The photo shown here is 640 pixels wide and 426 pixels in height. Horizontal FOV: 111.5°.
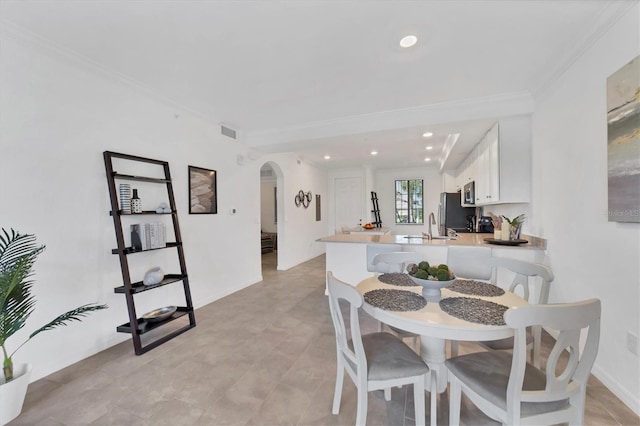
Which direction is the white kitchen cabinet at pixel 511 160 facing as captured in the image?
to the viewer's left

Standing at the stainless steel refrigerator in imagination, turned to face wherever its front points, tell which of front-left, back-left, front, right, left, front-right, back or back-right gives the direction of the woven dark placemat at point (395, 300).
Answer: left

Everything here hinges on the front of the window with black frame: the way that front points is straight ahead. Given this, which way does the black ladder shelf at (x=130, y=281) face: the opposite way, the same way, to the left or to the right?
to the left

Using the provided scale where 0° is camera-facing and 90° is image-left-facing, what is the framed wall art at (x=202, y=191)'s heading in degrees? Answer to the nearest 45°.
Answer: approximately 315°

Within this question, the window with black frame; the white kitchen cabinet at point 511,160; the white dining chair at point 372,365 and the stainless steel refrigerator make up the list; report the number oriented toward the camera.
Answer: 1

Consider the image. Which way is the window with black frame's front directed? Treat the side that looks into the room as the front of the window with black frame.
toward the camera

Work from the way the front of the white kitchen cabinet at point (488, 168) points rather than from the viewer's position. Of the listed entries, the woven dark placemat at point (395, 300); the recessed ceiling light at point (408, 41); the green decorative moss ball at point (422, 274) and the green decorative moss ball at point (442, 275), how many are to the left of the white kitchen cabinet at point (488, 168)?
4

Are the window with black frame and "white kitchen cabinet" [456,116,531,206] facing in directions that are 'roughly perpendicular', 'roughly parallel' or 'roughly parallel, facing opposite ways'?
roughly perpendicular

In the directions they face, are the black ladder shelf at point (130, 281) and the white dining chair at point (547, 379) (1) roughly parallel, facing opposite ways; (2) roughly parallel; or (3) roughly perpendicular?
roughly perpendicular

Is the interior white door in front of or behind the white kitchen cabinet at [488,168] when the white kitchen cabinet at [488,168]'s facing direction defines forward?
in front

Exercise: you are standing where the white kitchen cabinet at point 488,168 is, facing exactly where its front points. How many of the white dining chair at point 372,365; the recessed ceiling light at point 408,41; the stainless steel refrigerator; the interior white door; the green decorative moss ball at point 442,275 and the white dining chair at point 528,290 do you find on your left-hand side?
4

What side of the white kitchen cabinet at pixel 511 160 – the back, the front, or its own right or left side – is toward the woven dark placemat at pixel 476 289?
left

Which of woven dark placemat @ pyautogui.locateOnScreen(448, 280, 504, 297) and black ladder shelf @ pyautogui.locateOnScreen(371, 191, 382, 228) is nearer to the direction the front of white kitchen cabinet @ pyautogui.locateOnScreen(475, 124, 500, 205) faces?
the black ladder shelf

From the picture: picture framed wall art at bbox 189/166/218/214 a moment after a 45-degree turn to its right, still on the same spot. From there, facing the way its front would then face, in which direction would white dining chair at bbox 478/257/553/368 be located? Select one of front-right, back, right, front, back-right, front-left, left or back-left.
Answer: front-left
